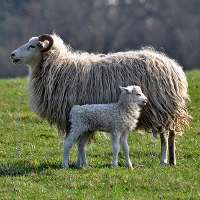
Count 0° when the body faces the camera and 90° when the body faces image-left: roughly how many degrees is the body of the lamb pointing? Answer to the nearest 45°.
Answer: approximately 270°

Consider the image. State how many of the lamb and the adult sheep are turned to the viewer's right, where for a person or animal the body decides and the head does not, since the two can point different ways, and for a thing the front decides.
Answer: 1

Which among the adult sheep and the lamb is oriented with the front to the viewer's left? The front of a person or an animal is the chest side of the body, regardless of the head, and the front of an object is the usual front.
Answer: the adult sheep

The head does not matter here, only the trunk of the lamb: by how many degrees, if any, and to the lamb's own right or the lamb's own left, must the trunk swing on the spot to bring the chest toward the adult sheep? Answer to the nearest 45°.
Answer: approximately 90° to the lamb's own left

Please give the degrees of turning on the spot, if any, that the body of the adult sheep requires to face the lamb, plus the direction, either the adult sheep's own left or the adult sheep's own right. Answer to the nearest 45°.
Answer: approximately 90° to the adult sheep's own left

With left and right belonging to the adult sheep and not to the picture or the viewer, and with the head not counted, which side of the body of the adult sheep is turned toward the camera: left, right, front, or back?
left

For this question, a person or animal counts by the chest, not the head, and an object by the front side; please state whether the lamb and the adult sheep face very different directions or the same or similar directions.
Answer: very different directions
